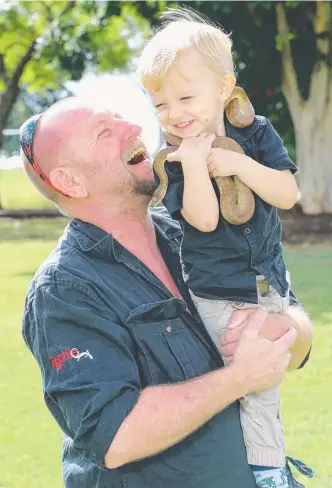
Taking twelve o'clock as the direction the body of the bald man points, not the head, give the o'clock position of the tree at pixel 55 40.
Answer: The tree is roughly at 7 o'clock from the bald man.

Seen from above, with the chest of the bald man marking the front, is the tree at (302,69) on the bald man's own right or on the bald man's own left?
on the bald man's own left

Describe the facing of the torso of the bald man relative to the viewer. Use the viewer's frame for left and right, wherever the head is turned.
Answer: facing the viewer and to the right of the viewer
